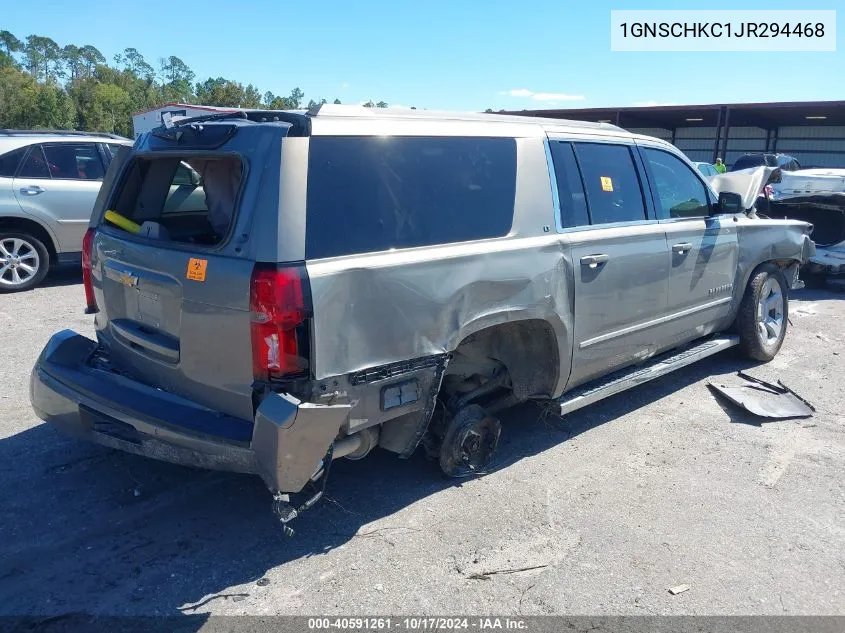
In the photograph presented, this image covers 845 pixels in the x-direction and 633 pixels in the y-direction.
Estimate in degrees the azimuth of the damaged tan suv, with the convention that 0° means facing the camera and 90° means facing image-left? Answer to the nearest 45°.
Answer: approximately 225°

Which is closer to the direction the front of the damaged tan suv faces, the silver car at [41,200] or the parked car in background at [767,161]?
the parked car in background

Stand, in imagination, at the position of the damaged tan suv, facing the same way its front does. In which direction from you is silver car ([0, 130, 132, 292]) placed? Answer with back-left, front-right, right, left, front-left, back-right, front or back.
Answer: left

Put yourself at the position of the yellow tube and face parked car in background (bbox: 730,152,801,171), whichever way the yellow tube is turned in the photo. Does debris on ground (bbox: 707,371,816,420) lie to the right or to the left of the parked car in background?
right

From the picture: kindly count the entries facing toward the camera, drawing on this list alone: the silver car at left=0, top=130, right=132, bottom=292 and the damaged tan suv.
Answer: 0

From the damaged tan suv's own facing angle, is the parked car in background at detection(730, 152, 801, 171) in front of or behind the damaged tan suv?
in front

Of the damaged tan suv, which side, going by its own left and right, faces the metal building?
front
